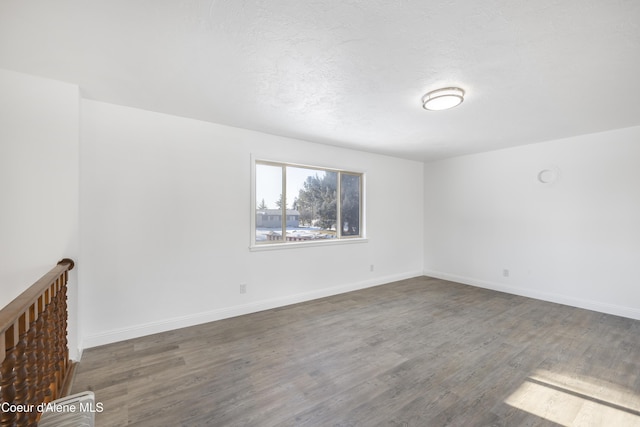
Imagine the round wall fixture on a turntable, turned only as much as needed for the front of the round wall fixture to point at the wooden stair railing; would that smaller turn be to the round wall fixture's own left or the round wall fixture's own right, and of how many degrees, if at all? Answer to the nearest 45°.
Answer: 0° — it already faces it

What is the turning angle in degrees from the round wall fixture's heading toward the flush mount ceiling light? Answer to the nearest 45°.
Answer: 0° — it already faces it
